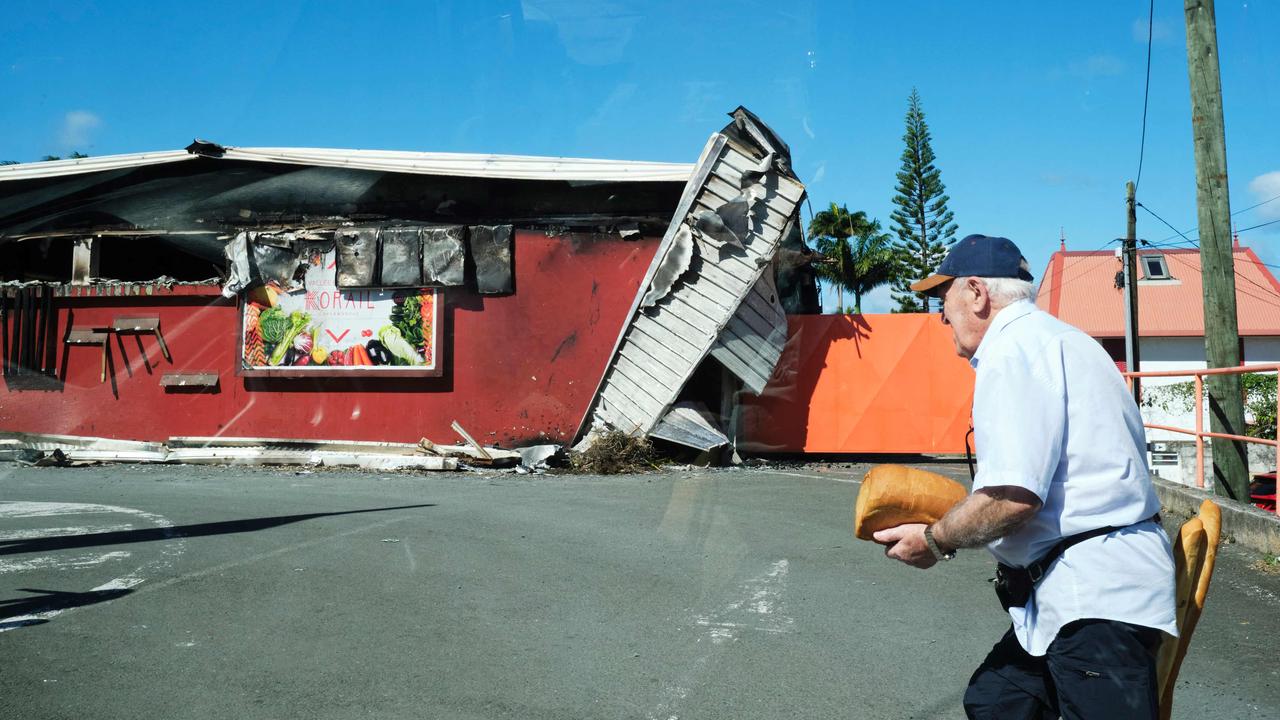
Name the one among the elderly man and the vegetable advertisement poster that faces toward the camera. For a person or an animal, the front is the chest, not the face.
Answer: the vegetable advertisement poster

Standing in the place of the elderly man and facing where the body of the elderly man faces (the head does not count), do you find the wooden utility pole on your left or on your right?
on your right

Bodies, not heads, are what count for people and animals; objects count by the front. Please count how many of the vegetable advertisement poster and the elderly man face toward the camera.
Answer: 1

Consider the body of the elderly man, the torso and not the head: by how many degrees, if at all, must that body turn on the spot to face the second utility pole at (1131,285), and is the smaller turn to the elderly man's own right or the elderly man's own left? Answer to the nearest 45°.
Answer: approximately 90° to the elderly man's own right

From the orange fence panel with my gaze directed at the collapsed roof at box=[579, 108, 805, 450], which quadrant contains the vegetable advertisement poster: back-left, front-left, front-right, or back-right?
front-right

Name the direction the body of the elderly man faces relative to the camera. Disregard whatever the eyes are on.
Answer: to the viewer's left

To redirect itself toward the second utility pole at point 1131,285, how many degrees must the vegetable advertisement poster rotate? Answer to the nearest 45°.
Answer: approximately 90° to its left

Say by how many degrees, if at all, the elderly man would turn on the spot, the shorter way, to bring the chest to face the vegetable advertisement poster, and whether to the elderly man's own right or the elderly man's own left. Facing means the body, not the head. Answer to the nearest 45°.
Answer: approximately 45° to the elderly man's own right

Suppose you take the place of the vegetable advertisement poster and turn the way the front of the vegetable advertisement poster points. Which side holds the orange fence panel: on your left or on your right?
on your left

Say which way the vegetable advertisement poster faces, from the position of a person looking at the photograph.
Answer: facing the viewer

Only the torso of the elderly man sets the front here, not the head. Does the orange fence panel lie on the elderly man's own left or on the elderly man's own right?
on the elderly man's own right

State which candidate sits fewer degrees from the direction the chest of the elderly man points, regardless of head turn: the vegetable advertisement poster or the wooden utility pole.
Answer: the vegetable advertisement poster

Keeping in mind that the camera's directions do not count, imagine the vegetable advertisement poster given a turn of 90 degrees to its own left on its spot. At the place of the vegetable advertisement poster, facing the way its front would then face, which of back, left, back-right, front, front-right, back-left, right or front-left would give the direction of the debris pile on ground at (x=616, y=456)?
front-right

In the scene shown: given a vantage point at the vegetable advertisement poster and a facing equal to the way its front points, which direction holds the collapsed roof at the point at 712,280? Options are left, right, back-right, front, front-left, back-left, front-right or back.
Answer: front-left
